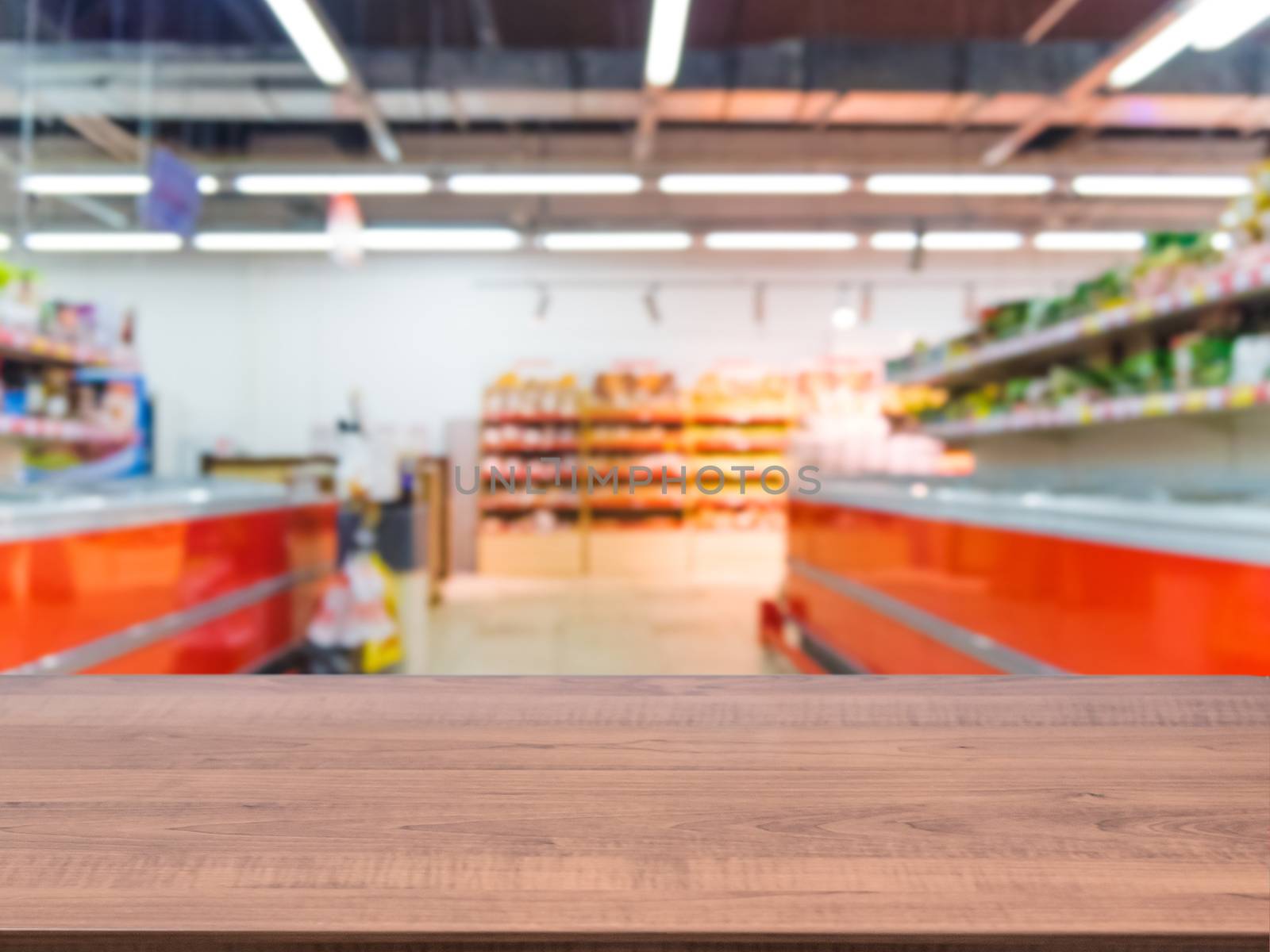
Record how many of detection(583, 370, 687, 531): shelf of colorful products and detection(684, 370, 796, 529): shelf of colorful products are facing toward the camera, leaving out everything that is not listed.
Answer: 2

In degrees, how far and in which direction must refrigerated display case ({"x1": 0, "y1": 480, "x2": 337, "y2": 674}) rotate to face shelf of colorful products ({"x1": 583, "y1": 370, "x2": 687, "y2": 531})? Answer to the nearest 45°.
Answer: approximately 90° to its left

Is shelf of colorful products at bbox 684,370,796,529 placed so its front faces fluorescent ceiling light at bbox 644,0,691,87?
yes

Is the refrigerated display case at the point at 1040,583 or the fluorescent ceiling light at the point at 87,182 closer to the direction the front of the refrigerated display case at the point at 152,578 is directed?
the refrigerated display case

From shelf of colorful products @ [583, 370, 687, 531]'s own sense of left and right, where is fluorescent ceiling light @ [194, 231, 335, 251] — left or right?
on its right

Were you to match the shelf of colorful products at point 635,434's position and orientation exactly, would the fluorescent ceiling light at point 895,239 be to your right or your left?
on your left

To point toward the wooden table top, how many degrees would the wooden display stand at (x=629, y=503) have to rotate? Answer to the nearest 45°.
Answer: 0° — it already faces it

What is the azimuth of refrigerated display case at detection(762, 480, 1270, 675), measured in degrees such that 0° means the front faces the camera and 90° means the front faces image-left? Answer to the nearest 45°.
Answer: approximately 45°
